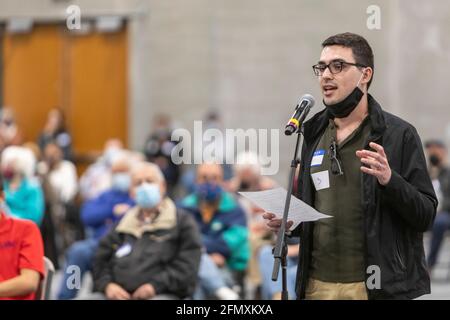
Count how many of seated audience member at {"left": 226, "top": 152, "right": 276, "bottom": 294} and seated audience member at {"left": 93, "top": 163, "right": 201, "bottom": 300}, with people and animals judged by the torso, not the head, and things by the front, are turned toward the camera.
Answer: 2

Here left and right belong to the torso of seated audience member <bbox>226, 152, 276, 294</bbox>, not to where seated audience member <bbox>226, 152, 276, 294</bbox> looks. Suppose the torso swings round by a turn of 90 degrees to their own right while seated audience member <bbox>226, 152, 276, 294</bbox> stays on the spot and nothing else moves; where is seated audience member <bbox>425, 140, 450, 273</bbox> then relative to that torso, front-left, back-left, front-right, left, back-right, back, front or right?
back-right

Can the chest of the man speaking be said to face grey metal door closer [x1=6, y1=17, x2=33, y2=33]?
no

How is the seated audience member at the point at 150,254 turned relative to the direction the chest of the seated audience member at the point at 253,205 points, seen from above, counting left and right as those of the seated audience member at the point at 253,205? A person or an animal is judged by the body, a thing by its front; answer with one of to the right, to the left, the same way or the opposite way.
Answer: the same way

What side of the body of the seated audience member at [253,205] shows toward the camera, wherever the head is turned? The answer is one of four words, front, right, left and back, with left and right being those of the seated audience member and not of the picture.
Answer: front

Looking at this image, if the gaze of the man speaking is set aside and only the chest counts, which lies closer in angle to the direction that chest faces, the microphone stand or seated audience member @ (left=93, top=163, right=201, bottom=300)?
the microphone stand

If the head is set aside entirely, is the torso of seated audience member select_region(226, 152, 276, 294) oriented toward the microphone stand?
yes

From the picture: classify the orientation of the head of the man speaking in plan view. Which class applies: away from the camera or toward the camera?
toward the camera

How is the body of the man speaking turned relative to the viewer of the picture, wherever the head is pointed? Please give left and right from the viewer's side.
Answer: facing the viewer and to the left of the viewer

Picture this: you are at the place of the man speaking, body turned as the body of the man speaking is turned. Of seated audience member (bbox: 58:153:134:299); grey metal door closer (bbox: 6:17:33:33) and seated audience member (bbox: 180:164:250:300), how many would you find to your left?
0

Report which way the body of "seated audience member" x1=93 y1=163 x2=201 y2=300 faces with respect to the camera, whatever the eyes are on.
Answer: toward the camera

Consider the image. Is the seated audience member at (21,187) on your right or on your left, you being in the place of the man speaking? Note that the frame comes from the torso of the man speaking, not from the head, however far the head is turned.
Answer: on your right

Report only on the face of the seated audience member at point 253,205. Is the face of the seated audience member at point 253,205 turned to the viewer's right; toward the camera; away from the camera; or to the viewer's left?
toward the camera

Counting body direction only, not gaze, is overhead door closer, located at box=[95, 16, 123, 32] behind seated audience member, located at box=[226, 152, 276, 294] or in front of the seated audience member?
behind

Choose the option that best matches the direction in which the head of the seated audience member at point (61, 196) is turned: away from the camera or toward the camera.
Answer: toward the camera
